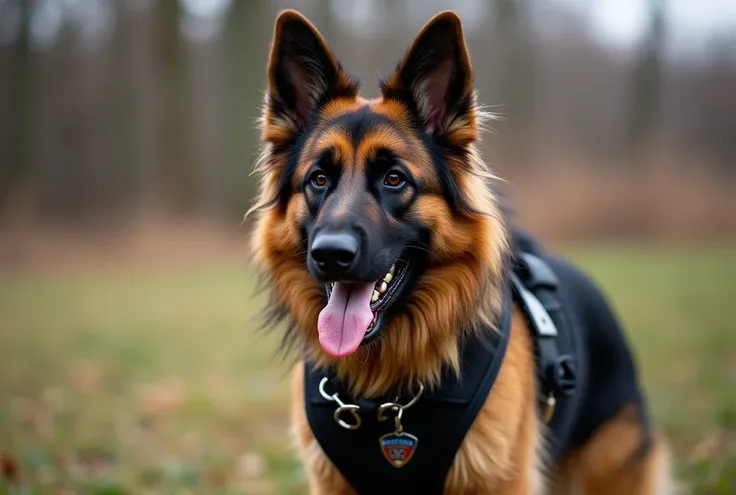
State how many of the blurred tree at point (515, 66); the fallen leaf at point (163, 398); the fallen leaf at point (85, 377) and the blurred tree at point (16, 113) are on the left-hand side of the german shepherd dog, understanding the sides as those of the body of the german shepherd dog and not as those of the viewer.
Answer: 0

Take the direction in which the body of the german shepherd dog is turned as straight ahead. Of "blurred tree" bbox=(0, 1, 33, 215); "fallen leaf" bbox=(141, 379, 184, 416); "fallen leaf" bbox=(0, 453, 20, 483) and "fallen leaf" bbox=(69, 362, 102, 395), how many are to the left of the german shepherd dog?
0

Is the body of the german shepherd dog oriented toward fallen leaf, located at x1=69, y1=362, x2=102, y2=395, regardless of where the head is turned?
no

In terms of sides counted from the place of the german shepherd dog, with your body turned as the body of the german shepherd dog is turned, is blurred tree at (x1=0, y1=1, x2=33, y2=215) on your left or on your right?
on your right

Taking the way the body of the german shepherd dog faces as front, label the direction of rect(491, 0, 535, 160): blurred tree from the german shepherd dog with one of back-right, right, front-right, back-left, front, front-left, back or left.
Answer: back-right

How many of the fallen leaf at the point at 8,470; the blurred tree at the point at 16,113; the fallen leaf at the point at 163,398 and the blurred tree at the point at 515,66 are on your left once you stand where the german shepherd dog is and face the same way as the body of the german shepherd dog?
0

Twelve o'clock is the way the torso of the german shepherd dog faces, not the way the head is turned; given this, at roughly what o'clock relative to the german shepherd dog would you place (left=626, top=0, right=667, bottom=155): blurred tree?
The blurred tree is roughly at 5 o'clock from the german shepherd dog.

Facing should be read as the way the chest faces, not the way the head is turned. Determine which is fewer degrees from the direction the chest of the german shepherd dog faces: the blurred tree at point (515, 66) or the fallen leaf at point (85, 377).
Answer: the fallen leaf

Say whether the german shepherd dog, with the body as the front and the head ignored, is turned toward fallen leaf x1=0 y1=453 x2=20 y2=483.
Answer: no

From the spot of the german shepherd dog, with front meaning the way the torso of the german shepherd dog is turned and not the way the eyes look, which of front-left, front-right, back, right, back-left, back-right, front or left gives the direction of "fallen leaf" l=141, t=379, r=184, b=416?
right

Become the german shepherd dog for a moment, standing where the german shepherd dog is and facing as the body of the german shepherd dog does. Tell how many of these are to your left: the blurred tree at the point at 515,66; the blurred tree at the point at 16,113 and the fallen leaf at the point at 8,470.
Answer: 0

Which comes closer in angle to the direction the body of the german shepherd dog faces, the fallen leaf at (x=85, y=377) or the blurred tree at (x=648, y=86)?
the fallen leaf

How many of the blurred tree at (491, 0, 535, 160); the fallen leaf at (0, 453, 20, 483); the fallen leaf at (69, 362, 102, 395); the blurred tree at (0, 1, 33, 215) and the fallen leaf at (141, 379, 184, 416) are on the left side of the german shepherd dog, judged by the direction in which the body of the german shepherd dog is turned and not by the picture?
0

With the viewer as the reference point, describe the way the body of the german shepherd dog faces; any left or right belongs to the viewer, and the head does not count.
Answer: facing the viewer and to the left of the viewer
